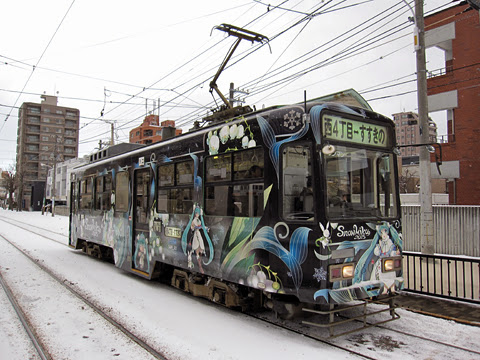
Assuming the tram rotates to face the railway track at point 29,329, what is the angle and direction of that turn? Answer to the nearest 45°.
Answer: approximately 45° to its right

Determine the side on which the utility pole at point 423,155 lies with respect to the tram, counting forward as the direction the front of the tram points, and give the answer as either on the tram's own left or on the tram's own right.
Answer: on the tram's own left

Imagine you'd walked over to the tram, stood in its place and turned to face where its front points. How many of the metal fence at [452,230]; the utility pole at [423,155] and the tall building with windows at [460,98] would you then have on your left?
3

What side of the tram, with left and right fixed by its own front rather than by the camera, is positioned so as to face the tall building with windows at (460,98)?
left

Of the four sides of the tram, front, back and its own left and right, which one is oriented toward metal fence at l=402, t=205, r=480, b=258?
left

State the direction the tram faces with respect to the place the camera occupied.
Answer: facing the viewer and to the right of the viewer
